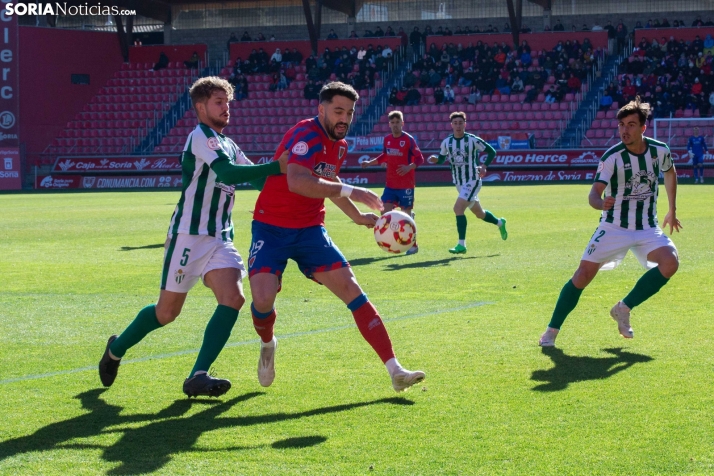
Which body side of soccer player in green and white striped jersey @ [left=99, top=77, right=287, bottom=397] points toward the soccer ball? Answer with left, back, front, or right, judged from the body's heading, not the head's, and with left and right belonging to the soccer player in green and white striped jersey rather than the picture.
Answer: front

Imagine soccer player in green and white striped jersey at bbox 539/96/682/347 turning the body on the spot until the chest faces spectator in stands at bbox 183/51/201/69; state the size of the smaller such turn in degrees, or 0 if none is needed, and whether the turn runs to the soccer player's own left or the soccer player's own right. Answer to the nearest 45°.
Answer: approximately 135° to the soccer player's own right

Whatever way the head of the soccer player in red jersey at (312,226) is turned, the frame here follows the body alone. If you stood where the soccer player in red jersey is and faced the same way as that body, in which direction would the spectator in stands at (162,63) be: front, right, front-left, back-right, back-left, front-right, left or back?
back-left

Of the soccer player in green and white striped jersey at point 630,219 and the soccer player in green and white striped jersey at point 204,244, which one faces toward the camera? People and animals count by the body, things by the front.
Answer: the soccer player in green and white striped jersey at point 630,219

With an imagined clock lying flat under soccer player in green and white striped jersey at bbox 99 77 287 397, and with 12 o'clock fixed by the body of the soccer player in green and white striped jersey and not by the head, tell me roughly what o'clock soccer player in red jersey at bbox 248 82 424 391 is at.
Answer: The soccer player in red jersey is roughly at 12 o'clock from the soccer player in green and white striped jersey.

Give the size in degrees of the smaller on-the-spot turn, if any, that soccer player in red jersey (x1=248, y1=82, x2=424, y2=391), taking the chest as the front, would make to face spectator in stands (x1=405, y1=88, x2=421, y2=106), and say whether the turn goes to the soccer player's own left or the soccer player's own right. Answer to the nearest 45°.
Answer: approximately 135° to the soccer player's own left

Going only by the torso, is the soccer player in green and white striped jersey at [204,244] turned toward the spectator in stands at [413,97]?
no

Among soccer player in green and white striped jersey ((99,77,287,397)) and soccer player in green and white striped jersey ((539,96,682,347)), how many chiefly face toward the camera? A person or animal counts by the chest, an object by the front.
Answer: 1

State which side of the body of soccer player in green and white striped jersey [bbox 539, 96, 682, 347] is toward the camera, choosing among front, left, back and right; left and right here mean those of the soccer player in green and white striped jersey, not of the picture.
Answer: front

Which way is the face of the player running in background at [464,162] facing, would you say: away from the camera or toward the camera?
toward the camera

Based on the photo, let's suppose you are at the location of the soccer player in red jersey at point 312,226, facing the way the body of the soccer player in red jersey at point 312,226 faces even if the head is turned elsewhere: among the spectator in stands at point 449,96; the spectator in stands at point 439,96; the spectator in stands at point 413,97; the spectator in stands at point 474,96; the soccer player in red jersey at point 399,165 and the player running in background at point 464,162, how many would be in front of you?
0

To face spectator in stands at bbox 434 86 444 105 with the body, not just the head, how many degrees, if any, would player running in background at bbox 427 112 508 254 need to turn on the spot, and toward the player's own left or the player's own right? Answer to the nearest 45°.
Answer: approximately 135° to the player's own right

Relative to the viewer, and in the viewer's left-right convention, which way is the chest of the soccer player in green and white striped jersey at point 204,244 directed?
facing to the right of the viewer

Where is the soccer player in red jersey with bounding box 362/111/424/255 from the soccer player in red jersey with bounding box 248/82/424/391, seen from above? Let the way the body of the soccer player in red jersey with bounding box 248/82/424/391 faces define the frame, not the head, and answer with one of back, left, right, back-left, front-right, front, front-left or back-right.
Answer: back-left

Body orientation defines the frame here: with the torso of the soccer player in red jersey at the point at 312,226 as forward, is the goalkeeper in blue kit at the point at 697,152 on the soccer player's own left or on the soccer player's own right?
on the soccer player's own left

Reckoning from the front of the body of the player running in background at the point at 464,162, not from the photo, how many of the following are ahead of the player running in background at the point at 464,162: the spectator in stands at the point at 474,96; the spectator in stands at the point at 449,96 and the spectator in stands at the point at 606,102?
0

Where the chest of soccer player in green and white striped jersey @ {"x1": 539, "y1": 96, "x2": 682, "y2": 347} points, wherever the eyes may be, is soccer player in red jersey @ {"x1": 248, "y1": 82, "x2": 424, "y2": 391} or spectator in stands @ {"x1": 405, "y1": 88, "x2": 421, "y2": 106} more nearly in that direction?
the soccer player in red jersey

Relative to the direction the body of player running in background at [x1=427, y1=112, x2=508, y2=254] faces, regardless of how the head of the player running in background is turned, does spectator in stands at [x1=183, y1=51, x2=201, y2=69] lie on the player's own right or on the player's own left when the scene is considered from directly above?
on the player's own right
